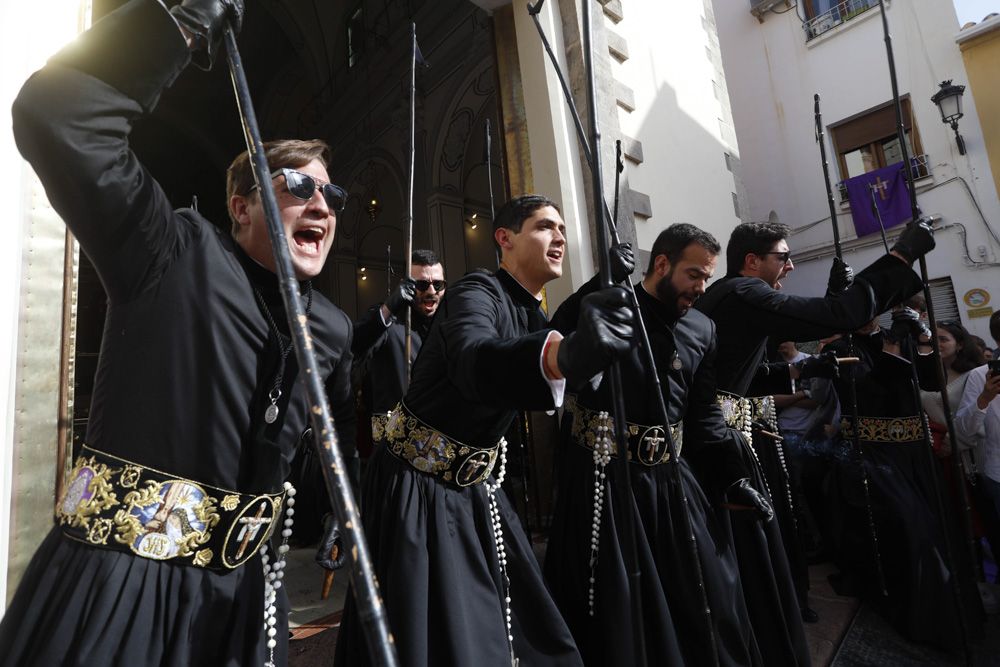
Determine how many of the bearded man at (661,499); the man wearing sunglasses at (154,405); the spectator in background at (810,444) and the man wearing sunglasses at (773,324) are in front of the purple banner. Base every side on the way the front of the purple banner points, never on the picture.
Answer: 4

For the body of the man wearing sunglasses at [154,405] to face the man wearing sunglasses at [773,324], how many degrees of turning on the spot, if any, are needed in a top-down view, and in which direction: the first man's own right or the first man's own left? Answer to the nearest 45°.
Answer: approximately 45° to the first man's own left

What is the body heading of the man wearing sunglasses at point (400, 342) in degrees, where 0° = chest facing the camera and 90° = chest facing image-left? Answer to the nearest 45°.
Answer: approximately 315°

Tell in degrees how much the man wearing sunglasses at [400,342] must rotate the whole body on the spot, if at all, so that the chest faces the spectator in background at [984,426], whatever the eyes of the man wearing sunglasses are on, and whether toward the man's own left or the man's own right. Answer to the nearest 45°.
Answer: approximately 45° to the man's own left

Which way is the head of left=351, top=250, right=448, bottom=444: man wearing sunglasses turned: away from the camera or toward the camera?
toward the camera

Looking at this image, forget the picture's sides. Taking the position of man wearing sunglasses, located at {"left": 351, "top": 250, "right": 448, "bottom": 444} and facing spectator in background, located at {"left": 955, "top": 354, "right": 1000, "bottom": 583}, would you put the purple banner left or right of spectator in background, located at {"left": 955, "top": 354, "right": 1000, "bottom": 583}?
left

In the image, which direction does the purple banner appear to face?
toward the camera
